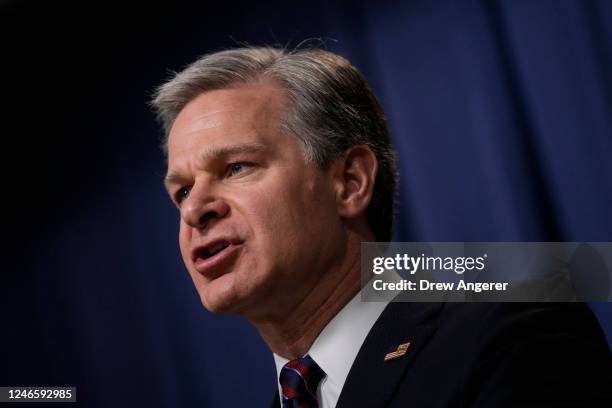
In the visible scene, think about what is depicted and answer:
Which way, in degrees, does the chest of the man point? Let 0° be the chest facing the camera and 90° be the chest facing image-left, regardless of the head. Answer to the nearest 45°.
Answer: approximately 45°

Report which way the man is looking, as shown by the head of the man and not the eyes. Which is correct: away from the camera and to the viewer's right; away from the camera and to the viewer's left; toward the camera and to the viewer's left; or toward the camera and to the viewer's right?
toward the camera and to the viewer's left
